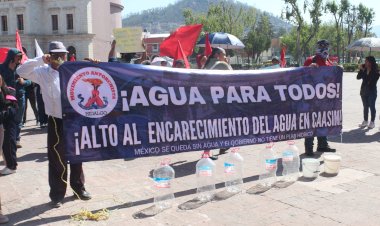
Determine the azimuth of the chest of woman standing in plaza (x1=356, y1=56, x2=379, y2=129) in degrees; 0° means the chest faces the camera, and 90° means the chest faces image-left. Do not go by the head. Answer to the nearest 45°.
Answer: approximately 45°

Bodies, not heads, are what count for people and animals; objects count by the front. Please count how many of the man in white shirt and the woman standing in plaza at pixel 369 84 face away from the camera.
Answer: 0

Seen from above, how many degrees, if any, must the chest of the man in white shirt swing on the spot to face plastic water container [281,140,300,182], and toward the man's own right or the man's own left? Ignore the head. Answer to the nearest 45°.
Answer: approximately 45° to the man's own left

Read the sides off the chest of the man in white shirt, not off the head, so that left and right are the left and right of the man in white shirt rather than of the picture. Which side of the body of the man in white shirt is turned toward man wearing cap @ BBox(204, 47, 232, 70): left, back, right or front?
left

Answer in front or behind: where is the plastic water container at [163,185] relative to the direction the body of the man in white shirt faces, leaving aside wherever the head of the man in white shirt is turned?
in front

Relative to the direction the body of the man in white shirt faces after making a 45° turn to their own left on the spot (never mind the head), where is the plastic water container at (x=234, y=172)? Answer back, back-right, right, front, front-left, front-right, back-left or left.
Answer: front

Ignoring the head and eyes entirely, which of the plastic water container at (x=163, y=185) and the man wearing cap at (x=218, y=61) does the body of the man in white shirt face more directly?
the plastic water container

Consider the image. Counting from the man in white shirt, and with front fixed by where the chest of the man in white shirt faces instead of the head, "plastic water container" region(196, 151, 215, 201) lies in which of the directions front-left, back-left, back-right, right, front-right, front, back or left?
front-left

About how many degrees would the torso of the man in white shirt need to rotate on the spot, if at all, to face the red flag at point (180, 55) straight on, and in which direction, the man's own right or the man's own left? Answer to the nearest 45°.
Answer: approximately 90° to the man's own left

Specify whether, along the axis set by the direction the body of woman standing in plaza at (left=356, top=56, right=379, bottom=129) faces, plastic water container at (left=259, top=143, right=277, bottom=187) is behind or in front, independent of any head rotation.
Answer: in front
